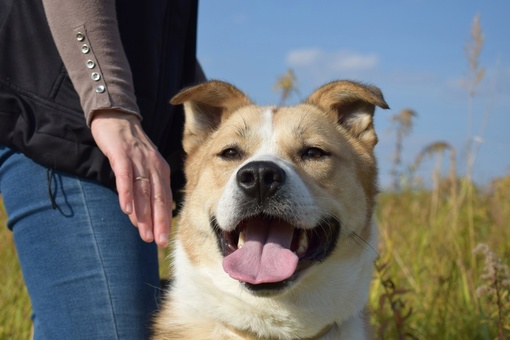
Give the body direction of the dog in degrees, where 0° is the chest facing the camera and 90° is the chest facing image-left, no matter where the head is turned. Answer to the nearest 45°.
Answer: approximately 0°

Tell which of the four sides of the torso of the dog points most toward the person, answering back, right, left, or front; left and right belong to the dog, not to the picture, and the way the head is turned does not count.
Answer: right
